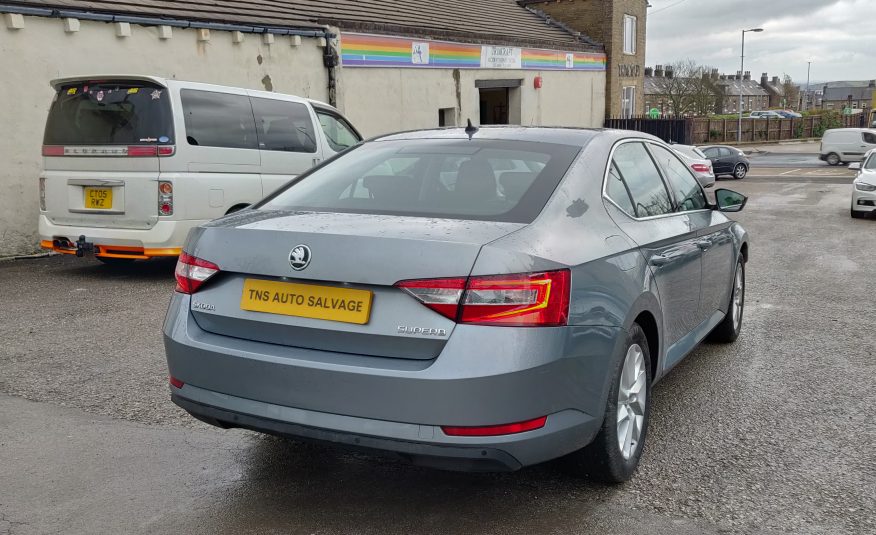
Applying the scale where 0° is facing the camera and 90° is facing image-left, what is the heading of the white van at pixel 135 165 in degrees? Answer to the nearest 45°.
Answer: approximately 225°

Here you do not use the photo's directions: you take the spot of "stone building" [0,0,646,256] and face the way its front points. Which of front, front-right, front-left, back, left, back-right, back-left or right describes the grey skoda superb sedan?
front-right

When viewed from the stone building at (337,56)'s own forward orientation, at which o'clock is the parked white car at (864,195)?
The parked white car is roughly at 11 o'clock from the stone building.

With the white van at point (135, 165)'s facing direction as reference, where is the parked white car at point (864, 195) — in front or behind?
in front

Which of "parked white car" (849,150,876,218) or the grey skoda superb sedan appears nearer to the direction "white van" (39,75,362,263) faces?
the parked white car

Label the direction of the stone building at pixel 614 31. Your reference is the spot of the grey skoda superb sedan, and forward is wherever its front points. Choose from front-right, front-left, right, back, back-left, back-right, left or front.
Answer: front-left

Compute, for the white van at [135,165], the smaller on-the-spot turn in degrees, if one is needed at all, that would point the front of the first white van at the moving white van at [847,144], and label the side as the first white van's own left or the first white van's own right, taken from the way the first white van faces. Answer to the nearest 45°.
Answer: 0° — it already faces it

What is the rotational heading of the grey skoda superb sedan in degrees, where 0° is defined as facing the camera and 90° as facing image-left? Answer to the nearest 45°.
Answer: approximately 225°

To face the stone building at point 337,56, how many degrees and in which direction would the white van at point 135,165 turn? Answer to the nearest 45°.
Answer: approximately 45° to its left
